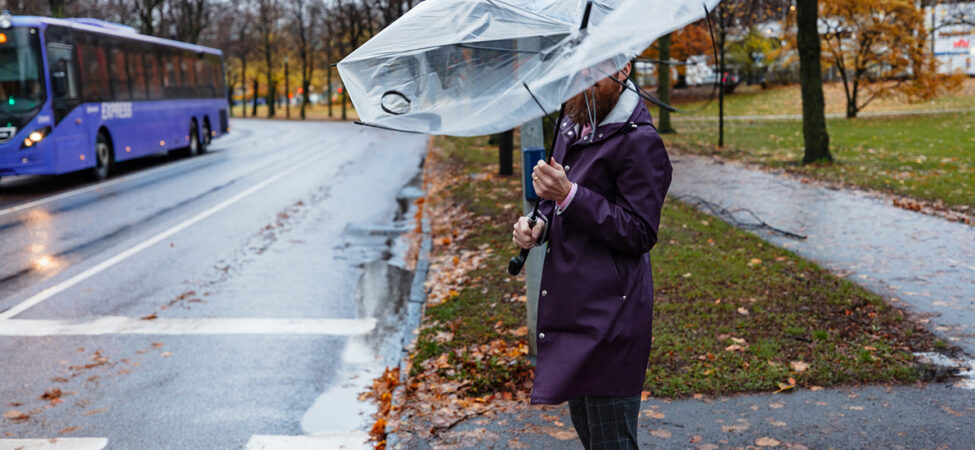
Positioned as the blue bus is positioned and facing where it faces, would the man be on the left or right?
on its left

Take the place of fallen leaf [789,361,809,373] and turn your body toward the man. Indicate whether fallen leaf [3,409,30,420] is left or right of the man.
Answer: right

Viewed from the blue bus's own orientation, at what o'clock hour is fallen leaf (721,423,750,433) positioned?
The fallen leaf is roughly at 10 o'clock from the blue bus.

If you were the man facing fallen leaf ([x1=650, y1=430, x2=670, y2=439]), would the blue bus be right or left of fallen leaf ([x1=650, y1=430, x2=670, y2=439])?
left

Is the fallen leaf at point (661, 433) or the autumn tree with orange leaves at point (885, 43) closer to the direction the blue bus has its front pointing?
the fallen leaf

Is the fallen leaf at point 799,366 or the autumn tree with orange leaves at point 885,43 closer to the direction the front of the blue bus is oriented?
the fallen leaf

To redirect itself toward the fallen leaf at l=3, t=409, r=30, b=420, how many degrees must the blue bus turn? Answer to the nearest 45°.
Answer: approximately 45° to its left

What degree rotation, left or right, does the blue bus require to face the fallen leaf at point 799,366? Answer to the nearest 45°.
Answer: approximately 45° to its left

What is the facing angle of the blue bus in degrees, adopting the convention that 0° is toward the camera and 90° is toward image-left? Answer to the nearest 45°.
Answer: approximately 45°
